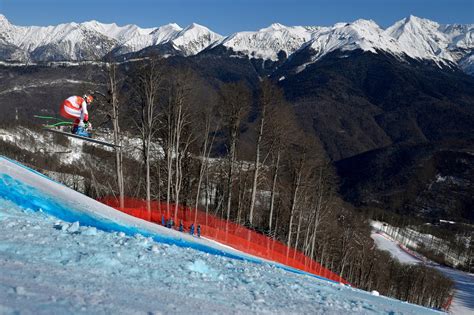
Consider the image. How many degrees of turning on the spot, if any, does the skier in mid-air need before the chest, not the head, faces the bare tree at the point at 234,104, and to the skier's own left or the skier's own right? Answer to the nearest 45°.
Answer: approximately 45° to the skier's own left

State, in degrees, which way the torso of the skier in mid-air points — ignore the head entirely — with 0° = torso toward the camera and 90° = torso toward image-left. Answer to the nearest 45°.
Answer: approximately 270°

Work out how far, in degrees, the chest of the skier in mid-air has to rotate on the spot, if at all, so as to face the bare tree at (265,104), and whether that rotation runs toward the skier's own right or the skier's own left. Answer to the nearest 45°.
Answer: approximately 45° to the skier's own left
